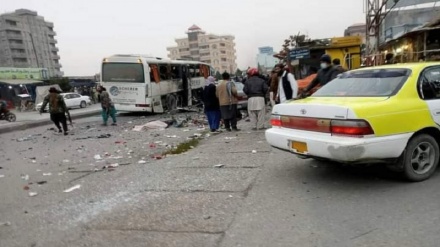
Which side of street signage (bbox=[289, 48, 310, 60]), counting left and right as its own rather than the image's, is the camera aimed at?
front

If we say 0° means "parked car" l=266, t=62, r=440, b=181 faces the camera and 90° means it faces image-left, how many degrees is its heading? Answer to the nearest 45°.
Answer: approximately 225°

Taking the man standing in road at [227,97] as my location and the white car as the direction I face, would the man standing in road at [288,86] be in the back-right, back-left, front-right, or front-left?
back-right

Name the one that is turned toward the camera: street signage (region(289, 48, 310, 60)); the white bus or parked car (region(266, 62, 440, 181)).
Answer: the street signage

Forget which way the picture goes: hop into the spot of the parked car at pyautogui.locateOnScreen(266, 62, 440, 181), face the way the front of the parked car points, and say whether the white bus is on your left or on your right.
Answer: on your left

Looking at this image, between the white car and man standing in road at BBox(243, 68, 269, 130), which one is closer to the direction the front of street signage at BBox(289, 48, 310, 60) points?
the man standing in road

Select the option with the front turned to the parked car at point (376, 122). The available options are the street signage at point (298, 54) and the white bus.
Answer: the street signage

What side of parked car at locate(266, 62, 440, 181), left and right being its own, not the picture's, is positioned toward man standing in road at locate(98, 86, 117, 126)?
left

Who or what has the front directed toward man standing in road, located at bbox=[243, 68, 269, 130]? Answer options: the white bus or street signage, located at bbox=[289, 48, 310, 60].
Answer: the street signage

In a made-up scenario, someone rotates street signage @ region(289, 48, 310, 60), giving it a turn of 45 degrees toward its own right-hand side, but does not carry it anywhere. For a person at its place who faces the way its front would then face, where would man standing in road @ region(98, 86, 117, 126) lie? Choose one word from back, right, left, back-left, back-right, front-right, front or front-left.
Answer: front

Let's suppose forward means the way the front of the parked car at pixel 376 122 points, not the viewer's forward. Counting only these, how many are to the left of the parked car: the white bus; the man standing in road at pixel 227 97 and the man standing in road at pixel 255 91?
3

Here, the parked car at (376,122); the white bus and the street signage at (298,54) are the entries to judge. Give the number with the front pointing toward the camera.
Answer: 1

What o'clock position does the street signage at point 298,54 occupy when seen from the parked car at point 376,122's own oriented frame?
The street signage is roughly at 10 o'clock from the parked car.

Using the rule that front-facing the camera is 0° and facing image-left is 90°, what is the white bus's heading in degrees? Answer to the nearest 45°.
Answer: approximately 225°

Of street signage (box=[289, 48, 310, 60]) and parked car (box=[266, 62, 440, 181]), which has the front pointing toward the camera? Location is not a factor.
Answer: the street signage

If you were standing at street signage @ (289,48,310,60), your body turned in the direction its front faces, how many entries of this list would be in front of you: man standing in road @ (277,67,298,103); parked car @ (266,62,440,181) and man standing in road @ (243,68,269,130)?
3
